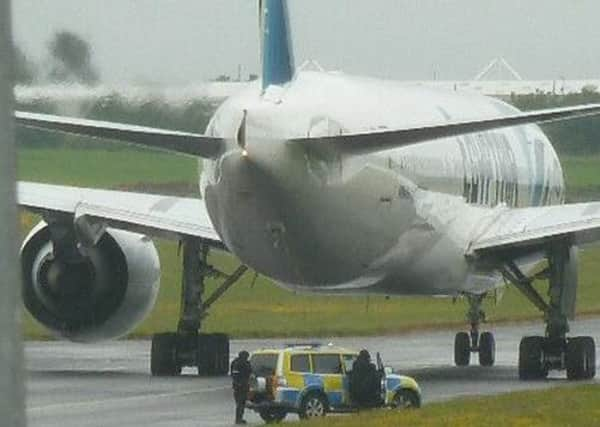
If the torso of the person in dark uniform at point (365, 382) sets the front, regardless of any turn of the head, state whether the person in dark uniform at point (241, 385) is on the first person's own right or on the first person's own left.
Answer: on the first person's own left

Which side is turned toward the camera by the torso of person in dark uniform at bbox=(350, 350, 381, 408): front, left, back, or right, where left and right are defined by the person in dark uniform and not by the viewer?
back

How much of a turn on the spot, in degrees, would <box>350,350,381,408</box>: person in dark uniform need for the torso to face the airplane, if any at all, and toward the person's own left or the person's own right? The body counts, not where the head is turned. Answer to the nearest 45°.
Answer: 0° — they already face it

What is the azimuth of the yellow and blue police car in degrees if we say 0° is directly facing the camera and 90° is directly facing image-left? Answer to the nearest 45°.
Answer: approximately 225°

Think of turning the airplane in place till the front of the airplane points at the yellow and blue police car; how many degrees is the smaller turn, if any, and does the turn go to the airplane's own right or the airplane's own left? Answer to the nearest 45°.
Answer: approximately 180°

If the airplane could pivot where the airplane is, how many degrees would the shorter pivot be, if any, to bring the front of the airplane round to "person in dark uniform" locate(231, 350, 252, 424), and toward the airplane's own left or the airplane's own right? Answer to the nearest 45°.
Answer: approximately 180°

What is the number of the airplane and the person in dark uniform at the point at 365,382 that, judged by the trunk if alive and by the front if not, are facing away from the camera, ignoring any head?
2

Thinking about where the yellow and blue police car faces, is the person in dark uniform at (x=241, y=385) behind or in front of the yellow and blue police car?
behind

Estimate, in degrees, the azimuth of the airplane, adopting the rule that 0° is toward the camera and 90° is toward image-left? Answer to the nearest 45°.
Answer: approximately 180°
